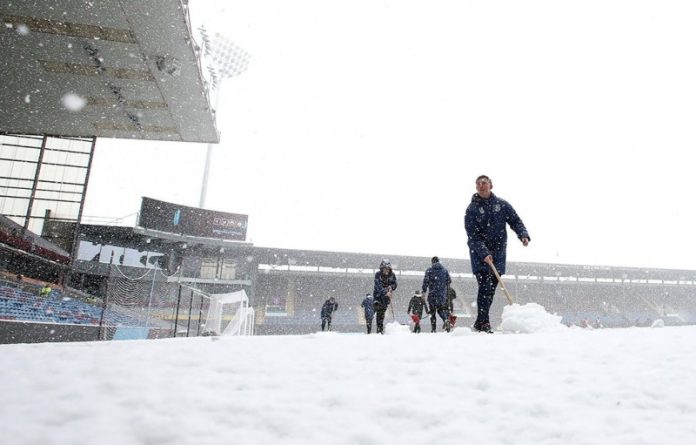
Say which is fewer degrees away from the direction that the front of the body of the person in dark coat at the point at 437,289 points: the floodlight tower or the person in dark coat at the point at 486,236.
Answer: the floodlight tower

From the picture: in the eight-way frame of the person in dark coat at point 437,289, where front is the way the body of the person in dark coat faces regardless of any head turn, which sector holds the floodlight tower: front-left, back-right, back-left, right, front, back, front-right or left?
front-left

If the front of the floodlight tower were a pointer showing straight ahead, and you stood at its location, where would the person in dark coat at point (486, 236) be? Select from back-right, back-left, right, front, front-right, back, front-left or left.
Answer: front-right

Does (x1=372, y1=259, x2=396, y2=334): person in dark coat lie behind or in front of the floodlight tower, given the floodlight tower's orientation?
in front

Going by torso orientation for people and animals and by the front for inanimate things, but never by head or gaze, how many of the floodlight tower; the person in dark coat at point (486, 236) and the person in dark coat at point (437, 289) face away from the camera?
1

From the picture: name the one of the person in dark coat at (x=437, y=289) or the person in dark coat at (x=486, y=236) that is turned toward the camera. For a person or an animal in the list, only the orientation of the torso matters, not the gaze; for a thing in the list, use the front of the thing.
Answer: the person in dark coat at (x=486, y=236)

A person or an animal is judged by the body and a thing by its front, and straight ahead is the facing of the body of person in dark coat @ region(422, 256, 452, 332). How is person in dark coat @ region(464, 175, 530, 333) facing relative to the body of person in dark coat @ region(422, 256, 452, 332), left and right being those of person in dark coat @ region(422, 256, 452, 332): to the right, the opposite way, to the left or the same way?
the opposite way

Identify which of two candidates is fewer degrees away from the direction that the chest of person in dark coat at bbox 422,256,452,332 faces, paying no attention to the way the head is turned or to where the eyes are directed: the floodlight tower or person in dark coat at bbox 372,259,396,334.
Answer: the floodlight tower

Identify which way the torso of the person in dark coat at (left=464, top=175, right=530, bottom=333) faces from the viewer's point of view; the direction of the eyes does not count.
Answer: toward the camera

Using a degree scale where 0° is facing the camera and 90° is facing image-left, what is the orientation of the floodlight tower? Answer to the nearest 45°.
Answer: approximately 315°

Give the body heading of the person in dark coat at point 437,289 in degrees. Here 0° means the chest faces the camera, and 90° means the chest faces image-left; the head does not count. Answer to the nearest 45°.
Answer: approximately 180°

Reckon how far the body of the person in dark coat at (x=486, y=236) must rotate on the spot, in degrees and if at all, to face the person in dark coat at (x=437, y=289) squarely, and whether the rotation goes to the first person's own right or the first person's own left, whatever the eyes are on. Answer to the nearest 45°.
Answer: approximately 180°

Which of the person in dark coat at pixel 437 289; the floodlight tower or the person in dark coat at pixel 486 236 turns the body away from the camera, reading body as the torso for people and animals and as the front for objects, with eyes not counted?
the person in dark coat at pixel 437 289

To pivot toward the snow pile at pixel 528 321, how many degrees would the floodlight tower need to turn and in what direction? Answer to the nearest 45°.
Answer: approximately 45° to its right
